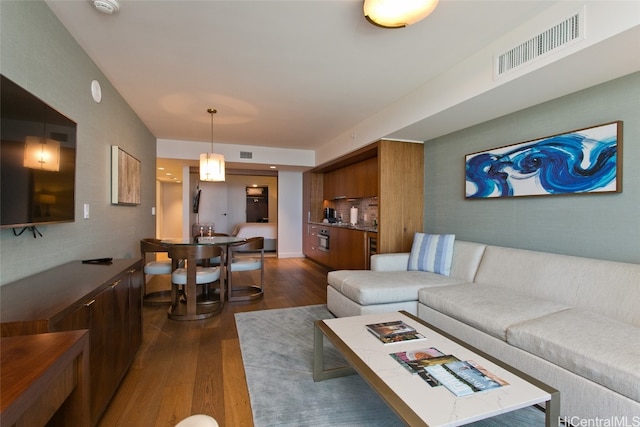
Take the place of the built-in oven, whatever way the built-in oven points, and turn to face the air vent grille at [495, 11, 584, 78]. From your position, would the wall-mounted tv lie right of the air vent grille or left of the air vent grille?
right

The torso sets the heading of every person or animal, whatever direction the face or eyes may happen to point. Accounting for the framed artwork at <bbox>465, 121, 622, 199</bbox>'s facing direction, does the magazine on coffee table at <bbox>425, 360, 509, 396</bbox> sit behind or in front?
in front

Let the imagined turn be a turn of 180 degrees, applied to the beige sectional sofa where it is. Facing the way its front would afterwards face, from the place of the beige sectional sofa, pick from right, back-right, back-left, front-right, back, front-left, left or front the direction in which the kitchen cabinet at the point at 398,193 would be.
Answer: left

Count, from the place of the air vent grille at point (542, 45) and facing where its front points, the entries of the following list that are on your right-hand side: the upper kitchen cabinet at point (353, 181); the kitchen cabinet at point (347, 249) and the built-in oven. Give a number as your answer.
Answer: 3

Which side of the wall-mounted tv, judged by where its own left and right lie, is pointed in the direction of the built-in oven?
left

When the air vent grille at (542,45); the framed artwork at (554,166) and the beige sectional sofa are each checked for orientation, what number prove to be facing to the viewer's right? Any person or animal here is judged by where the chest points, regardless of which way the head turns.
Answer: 0

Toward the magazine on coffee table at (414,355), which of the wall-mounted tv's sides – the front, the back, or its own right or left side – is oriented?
front

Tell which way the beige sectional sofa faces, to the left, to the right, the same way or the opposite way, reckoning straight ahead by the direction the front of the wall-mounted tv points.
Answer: the opposite way

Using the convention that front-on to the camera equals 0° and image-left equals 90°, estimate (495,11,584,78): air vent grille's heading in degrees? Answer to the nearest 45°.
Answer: approximately 45°

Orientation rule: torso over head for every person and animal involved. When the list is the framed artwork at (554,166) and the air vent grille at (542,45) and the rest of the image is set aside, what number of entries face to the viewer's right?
0

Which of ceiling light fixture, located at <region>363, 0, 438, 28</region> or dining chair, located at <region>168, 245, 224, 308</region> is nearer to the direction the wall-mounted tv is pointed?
the ceiling light fixture

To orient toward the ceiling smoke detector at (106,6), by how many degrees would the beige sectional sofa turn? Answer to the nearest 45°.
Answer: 0° — it already faces it

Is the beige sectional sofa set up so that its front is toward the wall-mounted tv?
yes

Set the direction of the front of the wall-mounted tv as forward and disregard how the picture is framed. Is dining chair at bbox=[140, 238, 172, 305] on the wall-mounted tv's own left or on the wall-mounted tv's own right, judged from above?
on the wall-mounted tv's own left

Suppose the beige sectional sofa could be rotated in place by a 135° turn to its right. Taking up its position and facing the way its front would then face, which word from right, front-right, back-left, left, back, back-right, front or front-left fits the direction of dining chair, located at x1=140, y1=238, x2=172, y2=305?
left

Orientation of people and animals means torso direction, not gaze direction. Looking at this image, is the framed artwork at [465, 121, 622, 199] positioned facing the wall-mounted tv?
yes

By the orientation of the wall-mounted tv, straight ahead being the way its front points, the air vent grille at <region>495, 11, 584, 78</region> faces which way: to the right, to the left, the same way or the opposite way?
the opposite way

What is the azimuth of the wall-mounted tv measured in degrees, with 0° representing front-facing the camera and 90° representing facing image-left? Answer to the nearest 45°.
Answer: approximately 315°

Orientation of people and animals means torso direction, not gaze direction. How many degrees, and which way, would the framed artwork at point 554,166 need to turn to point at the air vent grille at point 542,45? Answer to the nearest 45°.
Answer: approximately 45° to its left

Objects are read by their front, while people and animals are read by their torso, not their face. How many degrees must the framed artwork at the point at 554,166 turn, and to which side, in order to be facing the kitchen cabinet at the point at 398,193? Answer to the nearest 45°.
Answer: approximately 45° to its right

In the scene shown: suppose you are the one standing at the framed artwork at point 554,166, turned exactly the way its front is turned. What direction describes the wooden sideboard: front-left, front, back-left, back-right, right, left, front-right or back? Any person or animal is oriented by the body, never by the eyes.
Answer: front

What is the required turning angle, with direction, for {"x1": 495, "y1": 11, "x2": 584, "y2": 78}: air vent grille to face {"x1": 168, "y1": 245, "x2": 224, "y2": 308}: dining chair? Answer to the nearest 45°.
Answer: approximately 45° to its right

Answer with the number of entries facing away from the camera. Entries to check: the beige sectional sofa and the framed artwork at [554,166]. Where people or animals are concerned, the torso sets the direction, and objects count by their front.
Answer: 0
